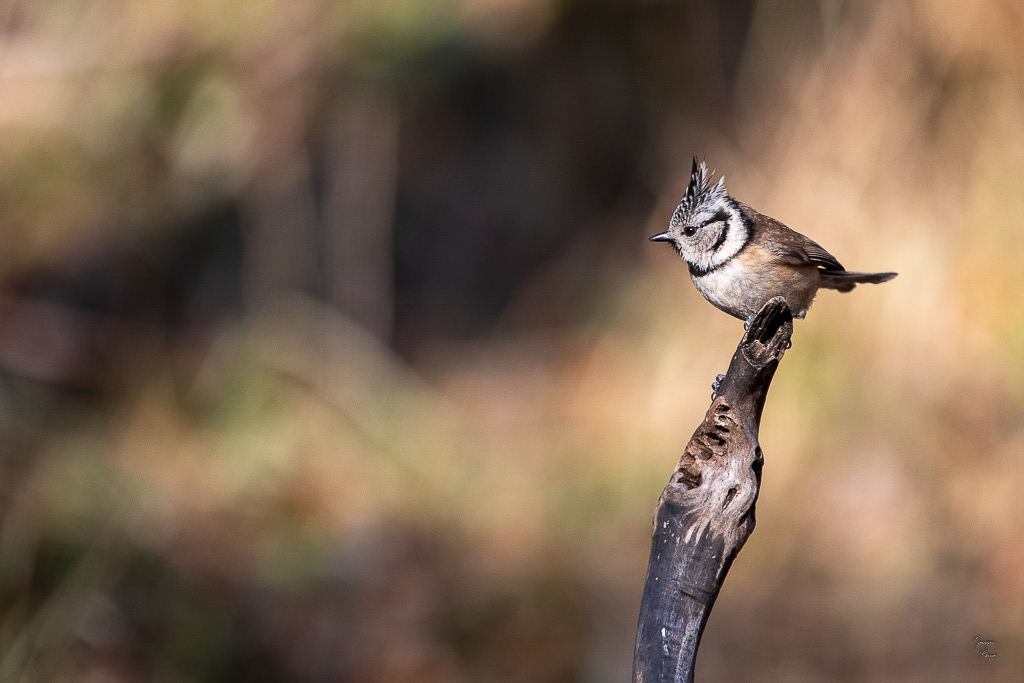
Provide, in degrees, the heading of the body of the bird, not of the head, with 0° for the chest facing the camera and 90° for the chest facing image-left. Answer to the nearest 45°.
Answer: approximately 90°
